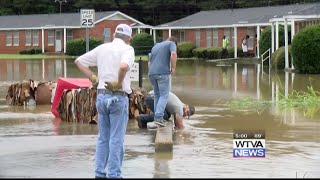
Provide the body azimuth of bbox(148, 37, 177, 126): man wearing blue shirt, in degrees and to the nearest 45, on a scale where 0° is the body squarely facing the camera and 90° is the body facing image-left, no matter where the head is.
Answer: approximately 225°

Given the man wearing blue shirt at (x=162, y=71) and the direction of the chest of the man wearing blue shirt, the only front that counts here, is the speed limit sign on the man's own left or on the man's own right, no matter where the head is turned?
on the man's own left

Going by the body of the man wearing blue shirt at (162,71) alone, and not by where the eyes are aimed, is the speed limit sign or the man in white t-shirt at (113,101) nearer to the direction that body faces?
the speed limit sign

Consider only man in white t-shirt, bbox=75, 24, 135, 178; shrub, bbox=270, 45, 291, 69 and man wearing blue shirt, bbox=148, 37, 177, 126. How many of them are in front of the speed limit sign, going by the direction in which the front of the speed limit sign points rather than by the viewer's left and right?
2

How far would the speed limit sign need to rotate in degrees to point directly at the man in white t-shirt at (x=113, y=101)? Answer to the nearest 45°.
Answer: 0° — it already faces them

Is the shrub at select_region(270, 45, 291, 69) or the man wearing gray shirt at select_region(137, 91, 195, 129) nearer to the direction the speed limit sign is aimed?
the man wearing gray shirt
